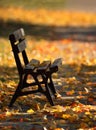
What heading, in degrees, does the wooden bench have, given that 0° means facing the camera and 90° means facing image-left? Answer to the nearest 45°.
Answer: approximately 270°
